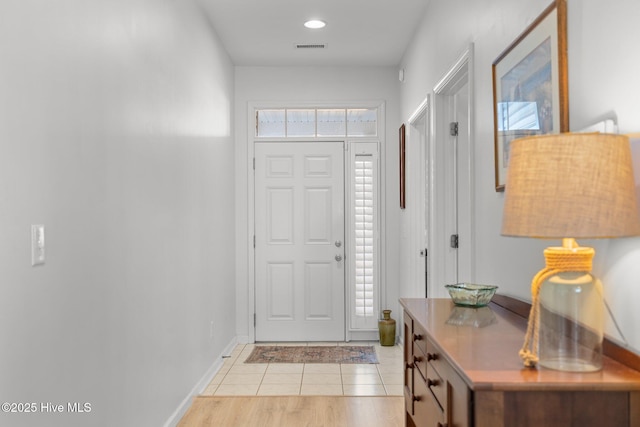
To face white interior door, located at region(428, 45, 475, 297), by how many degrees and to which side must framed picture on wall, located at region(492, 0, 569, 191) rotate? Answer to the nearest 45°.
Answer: approximately 90° to its right

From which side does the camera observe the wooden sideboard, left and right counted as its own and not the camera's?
left

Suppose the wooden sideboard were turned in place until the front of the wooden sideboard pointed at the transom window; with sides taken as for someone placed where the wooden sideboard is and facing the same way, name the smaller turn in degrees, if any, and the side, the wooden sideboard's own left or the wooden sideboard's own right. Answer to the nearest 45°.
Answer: approximately 45° to the wooden sideboard's own right

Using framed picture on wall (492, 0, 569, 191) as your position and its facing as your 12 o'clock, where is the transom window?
The transom window is roughly at 2 o'clock from the framed picture on wall.

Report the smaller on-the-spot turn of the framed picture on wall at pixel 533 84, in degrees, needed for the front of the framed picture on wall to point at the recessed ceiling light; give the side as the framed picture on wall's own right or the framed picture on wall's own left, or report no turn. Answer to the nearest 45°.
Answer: approximately 45° to the framed picture on wall's own right

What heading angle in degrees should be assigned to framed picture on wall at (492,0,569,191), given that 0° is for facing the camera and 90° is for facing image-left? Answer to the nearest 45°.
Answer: approximately 90°

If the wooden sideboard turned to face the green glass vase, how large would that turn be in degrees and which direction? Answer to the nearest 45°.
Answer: approximately 90° to its right

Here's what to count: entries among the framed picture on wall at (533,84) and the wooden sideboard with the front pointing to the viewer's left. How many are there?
2
